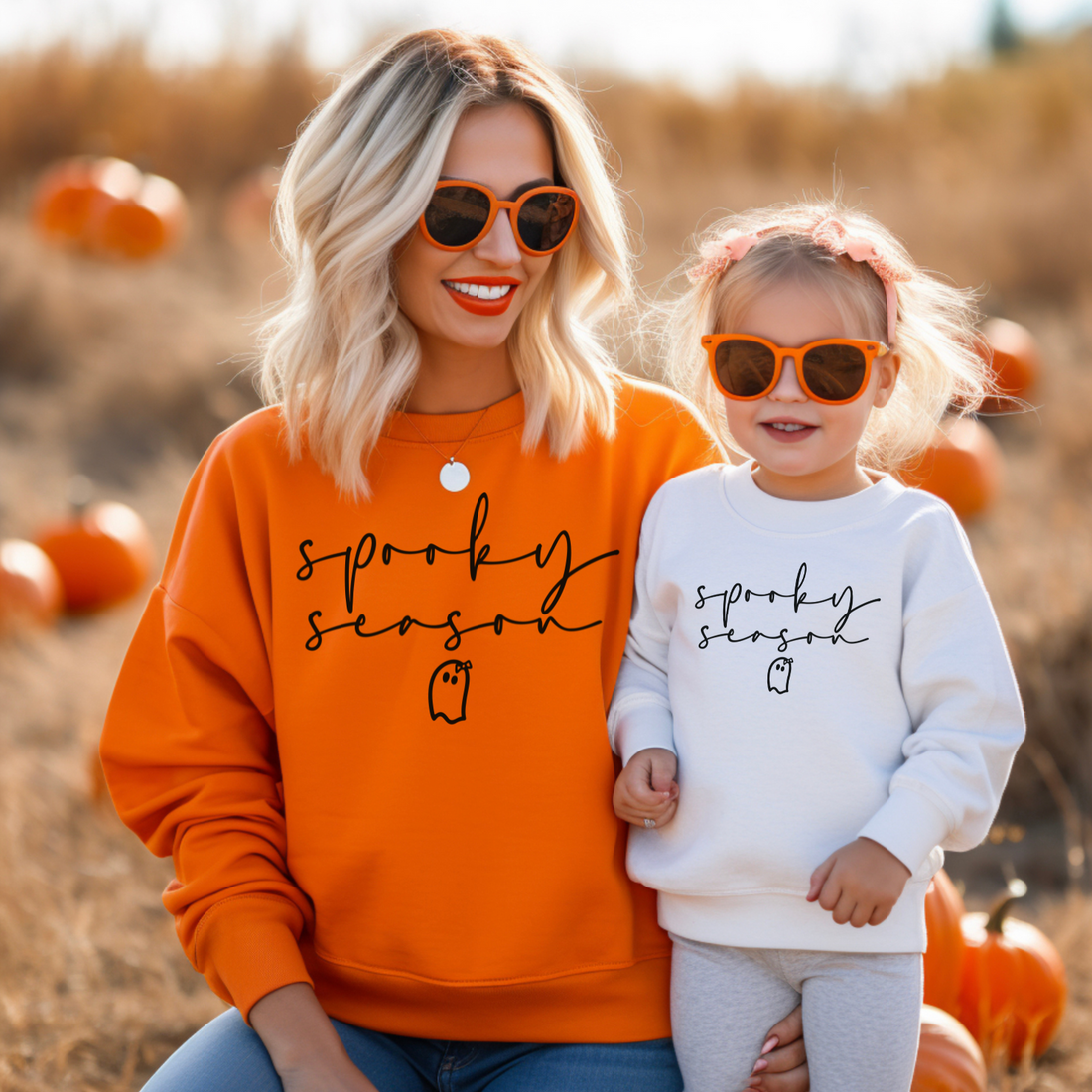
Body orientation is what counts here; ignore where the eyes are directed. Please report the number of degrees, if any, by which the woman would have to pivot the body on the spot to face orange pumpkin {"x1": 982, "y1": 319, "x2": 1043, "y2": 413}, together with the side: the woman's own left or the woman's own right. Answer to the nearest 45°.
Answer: approximately 135° to the woman's own left

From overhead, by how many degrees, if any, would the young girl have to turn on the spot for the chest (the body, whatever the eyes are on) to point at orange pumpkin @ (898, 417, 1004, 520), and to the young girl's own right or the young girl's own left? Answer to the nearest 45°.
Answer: approximately 180°

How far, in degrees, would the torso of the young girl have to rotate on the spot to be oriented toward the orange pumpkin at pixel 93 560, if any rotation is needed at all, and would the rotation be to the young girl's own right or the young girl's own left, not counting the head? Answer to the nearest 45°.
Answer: approximately 135° to the young girl's own right

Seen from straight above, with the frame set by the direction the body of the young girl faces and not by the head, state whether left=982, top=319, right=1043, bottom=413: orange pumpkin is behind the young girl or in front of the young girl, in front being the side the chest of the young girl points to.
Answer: behind

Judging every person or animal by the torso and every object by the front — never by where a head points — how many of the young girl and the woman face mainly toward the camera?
2

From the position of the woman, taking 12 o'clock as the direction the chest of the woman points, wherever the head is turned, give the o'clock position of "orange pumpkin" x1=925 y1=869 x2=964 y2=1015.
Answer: The orange pumpkin is roughly at 8 o'clock from the woman.

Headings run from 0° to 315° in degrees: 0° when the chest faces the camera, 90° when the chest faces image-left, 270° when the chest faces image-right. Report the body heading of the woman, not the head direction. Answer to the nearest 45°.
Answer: approximately 0°

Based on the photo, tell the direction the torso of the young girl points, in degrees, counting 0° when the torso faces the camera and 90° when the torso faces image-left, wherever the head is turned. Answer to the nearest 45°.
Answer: approximately 0°

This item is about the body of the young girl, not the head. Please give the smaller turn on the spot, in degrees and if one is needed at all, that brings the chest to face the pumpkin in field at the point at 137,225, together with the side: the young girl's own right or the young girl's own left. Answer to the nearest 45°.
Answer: approximately 135° to the young girl's own right
